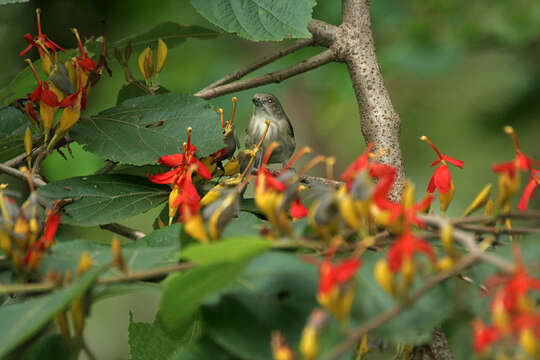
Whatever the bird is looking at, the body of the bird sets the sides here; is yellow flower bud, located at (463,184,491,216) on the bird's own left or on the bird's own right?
on the bird's own left

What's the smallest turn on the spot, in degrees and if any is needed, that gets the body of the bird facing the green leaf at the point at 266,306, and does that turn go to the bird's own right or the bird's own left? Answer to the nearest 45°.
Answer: approximately 45° to the bird's own left

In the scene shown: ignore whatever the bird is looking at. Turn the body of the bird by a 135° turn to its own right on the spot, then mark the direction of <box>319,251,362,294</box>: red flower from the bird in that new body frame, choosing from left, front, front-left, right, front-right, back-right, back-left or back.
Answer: back

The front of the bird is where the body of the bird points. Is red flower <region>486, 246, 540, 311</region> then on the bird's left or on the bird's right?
on the bird's left

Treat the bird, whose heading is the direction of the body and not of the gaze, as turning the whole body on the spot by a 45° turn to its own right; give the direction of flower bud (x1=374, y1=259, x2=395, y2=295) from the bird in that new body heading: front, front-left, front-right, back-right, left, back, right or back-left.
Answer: left

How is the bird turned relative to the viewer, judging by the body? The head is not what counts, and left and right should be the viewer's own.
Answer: facing the viewer and to the left of the viewer

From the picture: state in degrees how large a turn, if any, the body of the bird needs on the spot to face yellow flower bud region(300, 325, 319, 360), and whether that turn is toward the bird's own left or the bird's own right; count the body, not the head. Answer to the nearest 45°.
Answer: approximately 45° to the bird's own left

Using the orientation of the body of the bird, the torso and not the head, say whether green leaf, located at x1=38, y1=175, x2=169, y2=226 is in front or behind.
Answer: in front

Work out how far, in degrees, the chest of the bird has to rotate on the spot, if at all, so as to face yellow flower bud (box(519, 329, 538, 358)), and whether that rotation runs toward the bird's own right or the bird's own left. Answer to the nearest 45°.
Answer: approximately 45° to the bird's own left

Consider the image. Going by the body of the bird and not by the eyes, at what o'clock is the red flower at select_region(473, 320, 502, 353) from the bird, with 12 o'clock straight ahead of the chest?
The red flower is roughly at 10 o'clock from the bird.

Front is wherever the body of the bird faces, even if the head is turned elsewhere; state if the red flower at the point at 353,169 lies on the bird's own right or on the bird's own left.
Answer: on the bird's own left
